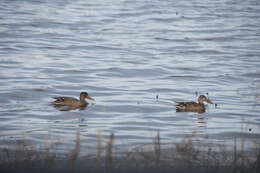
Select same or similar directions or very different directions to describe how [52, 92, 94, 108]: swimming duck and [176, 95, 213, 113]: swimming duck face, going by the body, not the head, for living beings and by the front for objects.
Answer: same or similar directions

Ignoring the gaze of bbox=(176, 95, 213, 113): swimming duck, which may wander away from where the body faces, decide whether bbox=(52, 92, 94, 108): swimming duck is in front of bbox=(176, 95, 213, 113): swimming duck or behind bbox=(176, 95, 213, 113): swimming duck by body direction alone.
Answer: behind

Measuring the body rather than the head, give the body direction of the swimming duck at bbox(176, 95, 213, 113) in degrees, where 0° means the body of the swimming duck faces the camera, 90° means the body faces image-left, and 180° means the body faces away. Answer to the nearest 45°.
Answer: approximately 270°

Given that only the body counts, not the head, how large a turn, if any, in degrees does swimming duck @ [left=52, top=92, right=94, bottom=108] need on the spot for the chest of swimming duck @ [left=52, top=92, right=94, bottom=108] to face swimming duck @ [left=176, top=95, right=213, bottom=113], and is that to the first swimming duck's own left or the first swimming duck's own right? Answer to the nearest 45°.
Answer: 0° — it already faces it

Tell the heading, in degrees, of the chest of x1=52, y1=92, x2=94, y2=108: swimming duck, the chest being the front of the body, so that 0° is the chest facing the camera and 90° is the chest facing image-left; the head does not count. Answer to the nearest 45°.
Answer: approximately 270°

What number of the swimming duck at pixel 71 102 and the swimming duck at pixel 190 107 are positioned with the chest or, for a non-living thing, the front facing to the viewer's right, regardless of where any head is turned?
2
